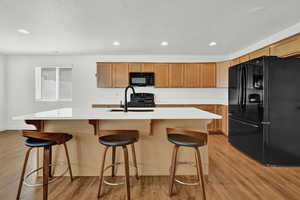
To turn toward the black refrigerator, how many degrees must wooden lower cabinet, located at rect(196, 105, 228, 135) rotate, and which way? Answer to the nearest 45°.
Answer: approximately 45° to its left

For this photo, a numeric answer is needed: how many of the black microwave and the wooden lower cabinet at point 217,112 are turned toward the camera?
2

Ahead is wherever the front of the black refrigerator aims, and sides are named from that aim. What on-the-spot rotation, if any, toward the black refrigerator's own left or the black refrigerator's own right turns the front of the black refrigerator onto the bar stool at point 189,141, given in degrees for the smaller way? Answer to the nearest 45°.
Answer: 0° — it already faces it

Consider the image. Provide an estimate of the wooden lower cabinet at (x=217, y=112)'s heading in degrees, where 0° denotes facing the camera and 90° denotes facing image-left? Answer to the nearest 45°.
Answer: approximately 0°

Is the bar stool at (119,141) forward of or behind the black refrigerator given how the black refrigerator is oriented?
forward

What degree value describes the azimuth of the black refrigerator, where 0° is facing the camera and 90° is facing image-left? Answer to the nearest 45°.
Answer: approximately 45°

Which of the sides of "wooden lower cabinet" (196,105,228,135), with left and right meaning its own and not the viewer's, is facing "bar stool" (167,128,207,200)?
front

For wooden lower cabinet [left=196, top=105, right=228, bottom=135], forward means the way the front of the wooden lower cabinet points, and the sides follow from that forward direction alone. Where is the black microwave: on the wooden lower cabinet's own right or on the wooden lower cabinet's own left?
on the wooden lower cabinet's own right

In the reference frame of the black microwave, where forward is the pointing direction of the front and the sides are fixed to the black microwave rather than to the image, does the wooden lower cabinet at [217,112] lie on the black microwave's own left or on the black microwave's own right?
on the black microwave's own left

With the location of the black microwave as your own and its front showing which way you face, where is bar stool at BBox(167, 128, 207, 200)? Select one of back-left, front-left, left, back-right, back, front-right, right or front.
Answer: front

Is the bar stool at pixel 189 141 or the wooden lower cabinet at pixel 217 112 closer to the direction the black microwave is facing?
the bar stool

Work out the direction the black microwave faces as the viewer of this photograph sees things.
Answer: facing the viewer

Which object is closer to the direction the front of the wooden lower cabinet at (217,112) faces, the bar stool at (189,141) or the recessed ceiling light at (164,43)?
the bar stool

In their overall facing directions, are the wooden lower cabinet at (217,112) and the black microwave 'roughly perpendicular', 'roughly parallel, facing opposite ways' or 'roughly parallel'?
roughly parallel

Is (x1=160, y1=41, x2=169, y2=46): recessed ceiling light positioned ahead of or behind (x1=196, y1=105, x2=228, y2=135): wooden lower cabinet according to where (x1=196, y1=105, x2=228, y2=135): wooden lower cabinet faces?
ahead

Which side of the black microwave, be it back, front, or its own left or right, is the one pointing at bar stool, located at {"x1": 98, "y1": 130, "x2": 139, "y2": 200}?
front

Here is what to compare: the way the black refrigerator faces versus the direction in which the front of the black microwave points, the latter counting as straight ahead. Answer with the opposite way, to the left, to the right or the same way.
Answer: to the right
